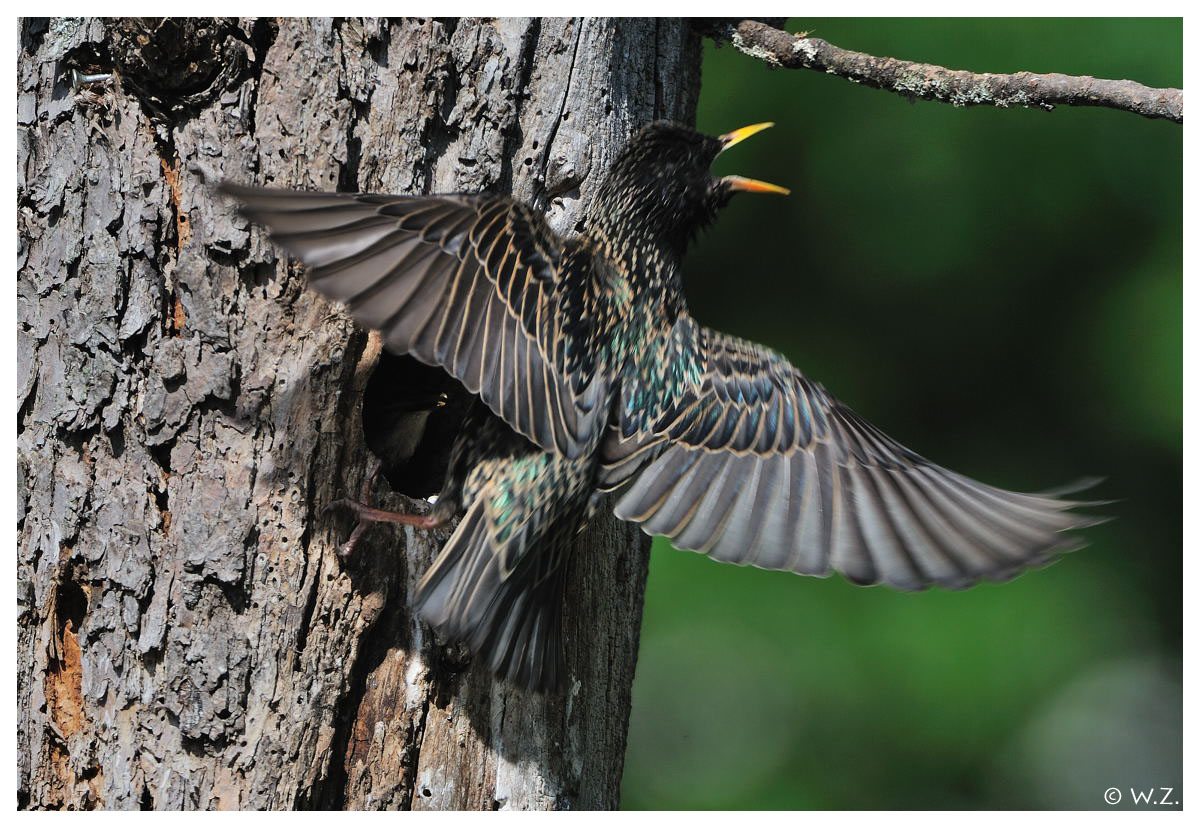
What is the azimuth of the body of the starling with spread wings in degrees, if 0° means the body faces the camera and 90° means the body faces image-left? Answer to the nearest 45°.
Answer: approximately 225°
